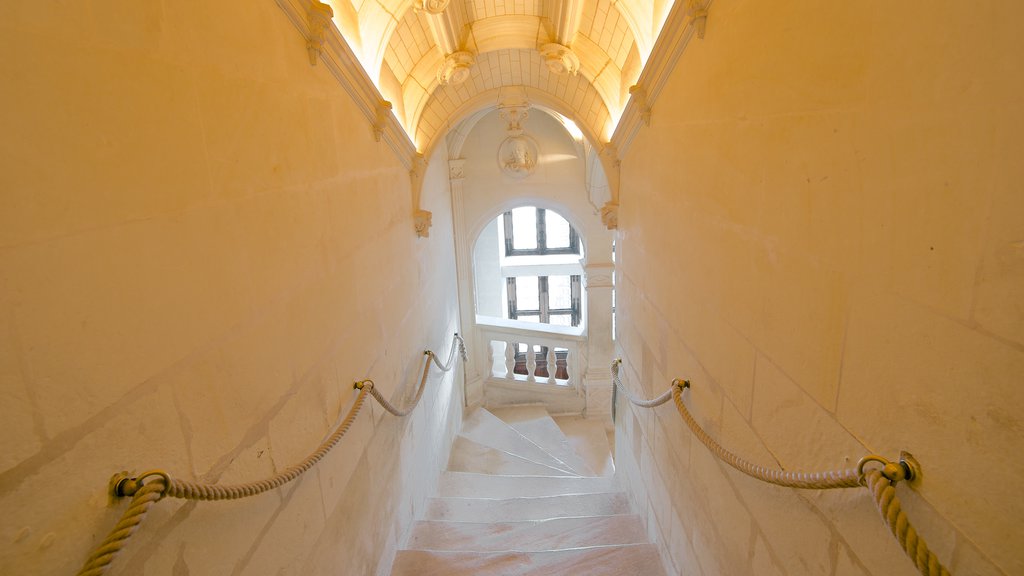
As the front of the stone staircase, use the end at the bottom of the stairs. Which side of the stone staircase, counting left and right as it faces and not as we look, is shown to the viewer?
back

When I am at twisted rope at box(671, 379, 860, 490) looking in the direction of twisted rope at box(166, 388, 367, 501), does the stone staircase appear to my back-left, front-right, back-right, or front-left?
front-right

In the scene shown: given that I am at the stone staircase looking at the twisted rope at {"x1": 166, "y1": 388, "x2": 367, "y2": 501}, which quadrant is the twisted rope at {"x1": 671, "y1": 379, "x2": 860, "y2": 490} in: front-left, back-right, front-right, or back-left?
front-left

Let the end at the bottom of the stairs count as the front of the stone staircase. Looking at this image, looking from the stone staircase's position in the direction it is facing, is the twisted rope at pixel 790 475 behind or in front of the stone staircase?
behind

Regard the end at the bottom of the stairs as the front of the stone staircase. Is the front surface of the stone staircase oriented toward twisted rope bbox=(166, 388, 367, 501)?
no

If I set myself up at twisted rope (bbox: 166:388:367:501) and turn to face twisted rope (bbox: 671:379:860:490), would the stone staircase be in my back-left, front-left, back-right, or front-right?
front-left
